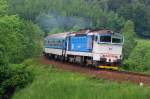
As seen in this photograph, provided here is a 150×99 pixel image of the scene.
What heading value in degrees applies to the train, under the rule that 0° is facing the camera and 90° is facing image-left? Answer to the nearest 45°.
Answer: approximately 315°

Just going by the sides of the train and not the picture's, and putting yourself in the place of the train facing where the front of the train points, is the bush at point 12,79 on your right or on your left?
on your right
